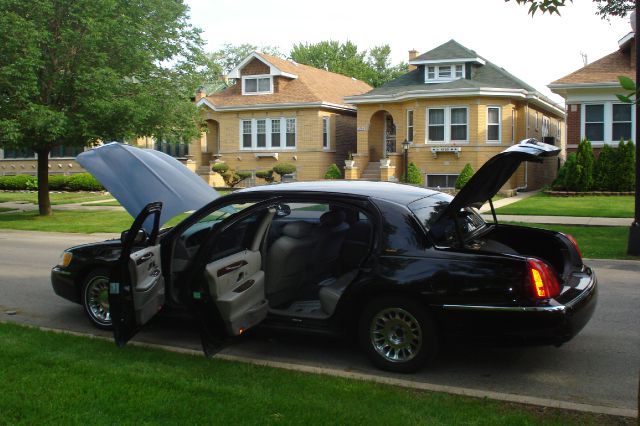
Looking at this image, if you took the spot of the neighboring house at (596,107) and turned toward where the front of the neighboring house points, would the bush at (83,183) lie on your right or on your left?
on your right

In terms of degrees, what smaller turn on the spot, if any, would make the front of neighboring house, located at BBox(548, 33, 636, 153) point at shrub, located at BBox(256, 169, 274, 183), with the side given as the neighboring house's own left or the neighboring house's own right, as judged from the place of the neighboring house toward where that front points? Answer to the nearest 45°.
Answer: approximately 90° to the neighboring house's own right

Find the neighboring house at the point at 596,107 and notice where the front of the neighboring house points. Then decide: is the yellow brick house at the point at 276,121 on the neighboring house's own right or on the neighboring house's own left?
on the neighboring house's own right

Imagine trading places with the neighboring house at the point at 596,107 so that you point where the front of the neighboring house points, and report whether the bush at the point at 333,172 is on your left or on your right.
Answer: on your right

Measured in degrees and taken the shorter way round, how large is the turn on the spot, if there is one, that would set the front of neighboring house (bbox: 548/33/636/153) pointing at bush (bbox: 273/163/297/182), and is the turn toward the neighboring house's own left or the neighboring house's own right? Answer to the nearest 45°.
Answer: approximately 90° to the neighboring house's own right

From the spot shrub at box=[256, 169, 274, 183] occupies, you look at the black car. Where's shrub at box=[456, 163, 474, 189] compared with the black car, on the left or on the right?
left

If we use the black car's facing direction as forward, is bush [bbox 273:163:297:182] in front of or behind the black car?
in front

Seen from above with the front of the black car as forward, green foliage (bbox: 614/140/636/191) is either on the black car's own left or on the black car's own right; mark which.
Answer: on the black car's own right

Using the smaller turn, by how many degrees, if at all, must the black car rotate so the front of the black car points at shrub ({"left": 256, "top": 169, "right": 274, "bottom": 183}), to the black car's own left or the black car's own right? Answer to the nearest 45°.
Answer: approximately 45° to the black car's own right

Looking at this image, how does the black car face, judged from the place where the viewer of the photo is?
facing away from the viewer and to the left of the viewer

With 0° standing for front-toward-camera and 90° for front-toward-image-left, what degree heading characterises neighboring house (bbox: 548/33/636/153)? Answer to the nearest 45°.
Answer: approximately 0°

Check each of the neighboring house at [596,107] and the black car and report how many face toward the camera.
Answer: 1

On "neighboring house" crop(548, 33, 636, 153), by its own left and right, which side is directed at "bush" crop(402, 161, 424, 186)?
right

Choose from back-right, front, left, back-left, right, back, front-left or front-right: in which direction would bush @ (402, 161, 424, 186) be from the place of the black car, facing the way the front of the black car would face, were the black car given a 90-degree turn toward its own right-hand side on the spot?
front-left
